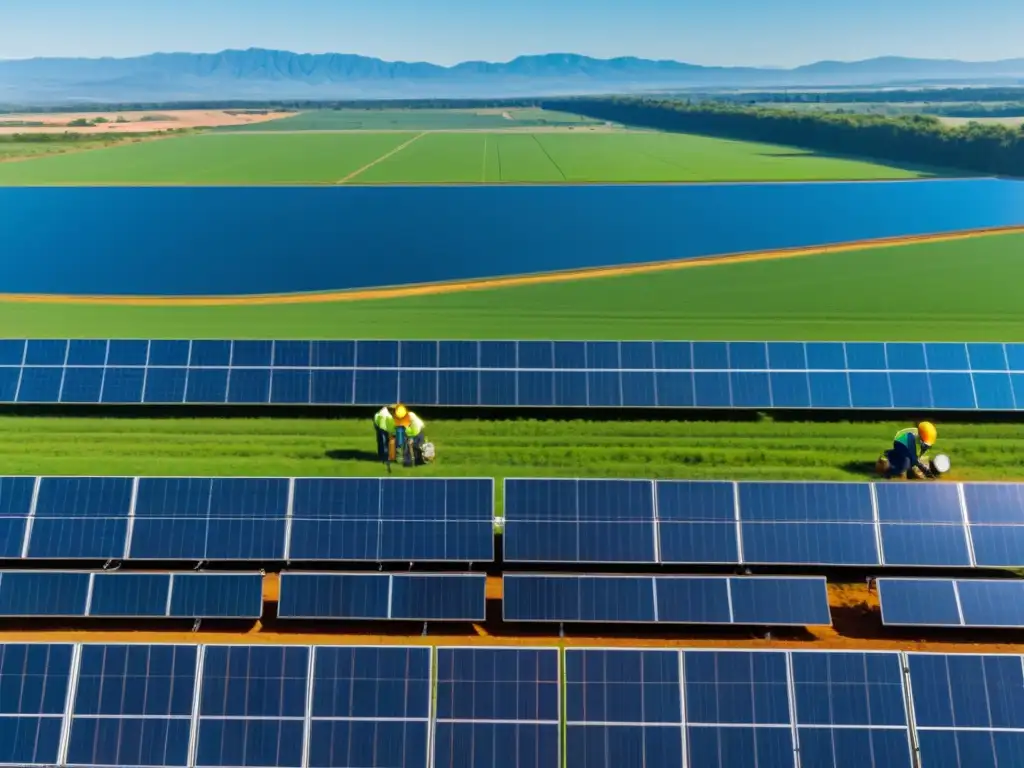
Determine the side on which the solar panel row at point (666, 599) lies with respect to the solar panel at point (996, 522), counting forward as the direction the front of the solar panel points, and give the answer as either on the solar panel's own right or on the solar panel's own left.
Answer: on the solar panel's own right

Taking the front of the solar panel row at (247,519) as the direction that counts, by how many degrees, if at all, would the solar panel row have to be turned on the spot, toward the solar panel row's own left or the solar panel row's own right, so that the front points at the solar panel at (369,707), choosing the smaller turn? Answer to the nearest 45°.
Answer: approximately 45° to the solar panel row's own left

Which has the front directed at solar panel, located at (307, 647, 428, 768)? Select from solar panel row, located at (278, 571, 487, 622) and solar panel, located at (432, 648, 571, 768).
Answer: the solar panel row

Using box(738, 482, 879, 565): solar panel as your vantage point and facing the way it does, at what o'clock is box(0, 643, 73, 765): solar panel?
box(0, 643, 73, 765): solar panel is roughly at 2 o'clock from box(738, 482, 879, 565): solar panel.

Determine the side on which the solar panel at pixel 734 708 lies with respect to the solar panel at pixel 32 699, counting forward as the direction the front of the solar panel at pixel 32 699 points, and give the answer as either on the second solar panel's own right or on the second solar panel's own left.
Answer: on the second solar panel's own left

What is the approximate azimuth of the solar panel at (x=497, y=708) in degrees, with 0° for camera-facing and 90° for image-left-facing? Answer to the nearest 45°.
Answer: approximately 0°
